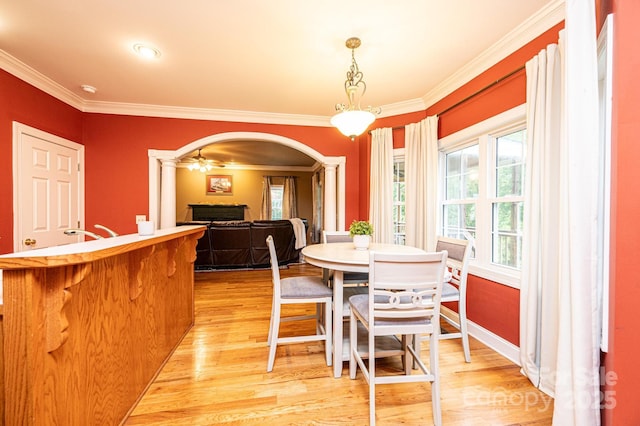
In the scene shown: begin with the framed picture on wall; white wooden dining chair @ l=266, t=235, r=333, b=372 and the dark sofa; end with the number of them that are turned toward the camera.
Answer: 1

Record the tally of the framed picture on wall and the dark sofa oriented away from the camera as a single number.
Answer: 1

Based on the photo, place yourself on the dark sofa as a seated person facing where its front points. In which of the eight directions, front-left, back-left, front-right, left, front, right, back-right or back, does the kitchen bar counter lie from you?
back

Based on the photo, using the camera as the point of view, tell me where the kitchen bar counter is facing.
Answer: facing the viewer and to the right of the viewer

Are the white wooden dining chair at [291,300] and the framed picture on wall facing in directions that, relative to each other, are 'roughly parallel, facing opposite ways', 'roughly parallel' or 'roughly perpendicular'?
roughly perpendicular

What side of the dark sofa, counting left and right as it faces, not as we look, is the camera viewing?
back

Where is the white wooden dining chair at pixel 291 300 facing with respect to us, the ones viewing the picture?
facing to the right of the viewer

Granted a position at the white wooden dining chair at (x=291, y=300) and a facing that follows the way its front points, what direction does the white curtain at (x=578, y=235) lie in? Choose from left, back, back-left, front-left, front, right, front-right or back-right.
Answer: front-right

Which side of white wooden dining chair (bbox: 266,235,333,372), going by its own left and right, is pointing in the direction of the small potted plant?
front

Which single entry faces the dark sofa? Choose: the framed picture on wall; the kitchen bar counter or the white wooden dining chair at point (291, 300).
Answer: the framed picture on wall

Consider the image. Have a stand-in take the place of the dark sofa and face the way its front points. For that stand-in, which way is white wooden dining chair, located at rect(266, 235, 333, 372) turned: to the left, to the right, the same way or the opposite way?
to the right

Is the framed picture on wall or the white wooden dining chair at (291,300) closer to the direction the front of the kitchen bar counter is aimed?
the white wooden dining chair

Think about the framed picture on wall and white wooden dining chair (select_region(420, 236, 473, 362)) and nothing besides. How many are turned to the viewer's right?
0

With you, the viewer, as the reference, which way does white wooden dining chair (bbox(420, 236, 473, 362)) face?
facing the viewer and to the left of the viewer

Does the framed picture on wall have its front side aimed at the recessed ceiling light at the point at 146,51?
yes

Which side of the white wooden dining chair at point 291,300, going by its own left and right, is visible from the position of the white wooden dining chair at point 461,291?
front

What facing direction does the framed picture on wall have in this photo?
toward the camera

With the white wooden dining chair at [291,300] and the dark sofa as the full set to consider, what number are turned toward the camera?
0

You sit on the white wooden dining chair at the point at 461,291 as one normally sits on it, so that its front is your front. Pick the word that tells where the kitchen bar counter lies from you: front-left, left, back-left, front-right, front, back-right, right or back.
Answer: front

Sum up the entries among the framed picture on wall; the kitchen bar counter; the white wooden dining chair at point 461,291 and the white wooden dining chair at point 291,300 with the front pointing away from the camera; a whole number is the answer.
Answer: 0

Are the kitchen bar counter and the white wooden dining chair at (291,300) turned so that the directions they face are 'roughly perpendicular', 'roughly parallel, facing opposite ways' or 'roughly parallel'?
roughly parallel
